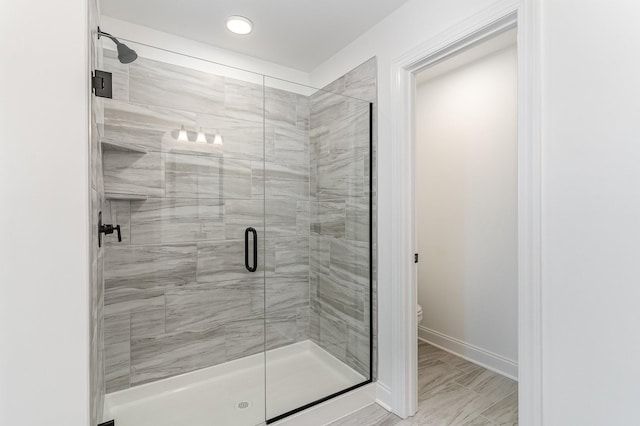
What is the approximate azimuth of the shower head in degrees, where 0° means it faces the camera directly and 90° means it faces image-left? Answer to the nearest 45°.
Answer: approximately 270°

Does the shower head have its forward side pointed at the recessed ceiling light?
yes
